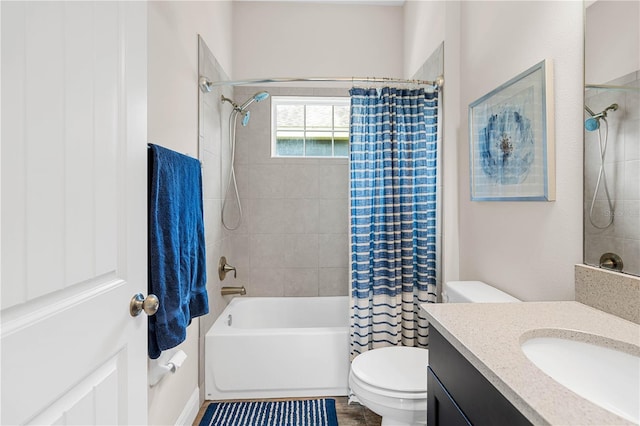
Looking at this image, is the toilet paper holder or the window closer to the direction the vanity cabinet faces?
the toilet paper holder

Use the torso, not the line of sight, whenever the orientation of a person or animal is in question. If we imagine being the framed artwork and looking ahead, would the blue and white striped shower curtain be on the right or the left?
on its right

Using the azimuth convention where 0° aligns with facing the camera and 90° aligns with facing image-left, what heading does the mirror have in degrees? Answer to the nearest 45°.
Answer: approximately 45°

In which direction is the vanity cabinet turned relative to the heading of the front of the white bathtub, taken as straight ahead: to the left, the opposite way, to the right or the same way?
to the right

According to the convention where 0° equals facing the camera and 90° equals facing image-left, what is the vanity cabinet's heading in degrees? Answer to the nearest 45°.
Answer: approximately 45°

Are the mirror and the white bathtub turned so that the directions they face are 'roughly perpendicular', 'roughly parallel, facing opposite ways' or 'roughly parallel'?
roughly perpendicular

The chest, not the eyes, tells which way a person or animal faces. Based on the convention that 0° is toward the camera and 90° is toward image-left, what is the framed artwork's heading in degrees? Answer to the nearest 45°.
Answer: approximately 45°
